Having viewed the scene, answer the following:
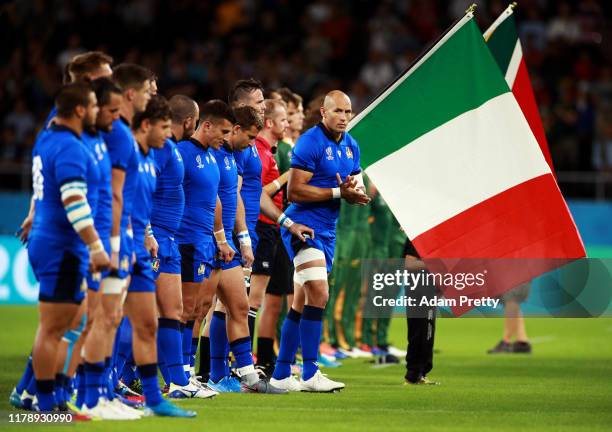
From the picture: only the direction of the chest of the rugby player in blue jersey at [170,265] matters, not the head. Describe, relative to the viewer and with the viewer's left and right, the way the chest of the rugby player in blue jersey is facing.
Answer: facing to the right of the viewer

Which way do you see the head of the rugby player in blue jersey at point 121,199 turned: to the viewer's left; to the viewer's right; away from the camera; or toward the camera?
to the viewer's right

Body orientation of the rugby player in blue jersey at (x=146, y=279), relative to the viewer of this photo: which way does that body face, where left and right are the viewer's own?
facing to the right of the viewer

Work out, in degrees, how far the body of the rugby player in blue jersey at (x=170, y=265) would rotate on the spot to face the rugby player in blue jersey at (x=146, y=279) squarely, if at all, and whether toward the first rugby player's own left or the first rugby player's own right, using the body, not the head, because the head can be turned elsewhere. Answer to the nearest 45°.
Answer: approximately 90° to the first rugby player's own right

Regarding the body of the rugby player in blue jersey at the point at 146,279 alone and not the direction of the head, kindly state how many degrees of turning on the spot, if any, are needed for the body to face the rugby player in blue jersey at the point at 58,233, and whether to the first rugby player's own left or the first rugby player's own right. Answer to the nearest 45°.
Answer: approximately 135° to the first rugby player's own right

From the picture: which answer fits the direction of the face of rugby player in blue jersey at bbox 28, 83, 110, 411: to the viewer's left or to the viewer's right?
to the viewer's right

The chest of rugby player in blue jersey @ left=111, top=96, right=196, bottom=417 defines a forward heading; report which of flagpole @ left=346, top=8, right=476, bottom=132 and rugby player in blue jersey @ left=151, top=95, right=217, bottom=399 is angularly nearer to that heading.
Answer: the flagpole

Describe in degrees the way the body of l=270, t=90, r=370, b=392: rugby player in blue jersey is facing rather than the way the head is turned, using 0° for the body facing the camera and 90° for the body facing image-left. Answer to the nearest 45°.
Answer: approximately 315°

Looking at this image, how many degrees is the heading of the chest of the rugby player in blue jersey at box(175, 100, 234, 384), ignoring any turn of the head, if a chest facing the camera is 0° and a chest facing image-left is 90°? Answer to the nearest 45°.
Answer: approximately 315°

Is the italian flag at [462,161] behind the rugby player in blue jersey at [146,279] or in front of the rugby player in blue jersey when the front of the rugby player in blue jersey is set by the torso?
in front

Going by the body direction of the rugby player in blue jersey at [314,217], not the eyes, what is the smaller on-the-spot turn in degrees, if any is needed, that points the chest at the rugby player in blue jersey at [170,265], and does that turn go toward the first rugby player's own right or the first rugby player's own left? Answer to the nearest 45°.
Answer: approximately 90° to the first rugby player's own right

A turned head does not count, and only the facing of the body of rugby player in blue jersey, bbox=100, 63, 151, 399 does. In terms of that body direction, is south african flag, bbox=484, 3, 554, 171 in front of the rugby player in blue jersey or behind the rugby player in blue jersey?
in front
